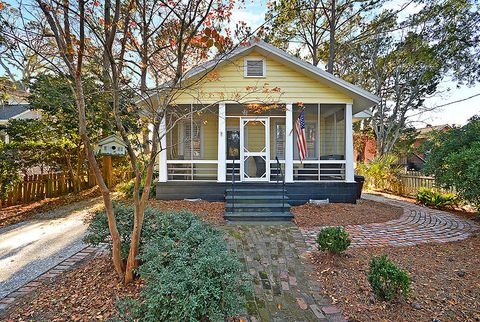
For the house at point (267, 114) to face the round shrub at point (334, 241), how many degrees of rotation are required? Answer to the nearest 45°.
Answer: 0° — it already faces it

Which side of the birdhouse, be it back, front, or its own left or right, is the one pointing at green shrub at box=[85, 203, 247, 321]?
front

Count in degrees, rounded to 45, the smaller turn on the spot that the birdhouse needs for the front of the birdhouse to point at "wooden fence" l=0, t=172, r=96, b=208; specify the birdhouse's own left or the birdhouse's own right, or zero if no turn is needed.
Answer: approximately 135° to the birdhouse's own right

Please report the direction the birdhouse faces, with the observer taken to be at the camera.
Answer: facing the viewer

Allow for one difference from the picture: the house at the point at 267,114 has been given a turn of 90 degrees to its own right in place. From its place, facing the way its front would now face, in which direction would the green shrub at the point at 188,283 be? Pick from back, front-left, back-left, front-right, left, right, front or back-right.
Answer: left

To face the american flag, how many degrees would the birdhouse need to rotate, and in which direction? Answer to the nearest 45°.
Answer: approximately 90° to its left

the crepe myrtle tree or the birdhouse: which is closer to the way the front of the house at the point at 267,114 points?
the crepe myrtle tree

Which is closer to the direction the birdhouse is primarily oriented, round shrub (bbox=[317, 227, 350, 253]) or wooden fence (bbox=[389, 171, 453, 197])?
the round shrub

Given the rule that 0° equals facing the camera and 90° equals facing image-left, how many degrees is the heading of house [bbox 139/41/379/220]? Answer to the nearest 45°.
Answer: approximately 0°

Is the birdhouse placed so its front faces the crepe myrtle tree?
yes

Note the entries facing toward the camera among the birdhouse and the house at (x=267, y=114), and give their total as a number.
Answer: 2

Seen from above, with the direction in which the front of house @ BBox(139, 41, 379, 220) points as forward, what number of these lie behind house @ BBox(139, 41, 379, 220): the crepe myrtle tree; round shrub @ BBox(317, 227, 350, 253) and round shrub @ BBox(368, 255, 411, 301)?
0

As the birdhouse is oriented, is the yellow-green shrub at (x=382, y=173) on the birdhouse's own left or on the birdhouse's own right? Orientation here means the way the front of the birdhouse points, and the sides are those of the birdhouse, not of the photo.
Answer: on the birdhouse's own left
